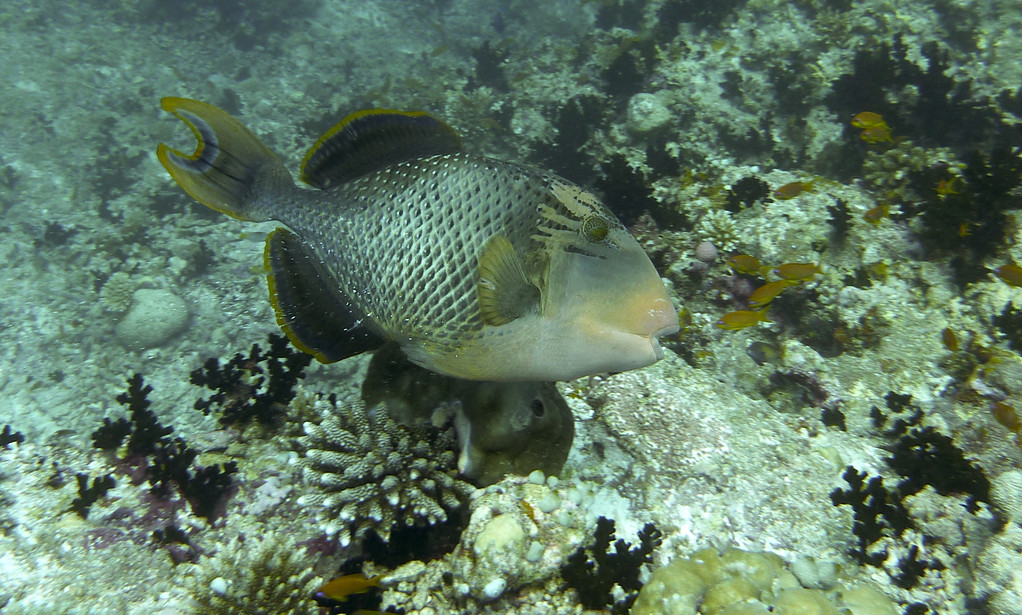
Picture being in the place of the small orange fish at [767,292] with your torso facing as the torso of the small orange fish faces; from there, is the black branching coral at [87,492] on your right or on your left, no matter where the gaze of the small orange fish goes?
on your left

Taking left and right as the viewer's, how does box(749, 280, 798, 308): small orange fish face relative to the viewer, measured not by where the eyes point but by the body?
facing to the left of the viewer

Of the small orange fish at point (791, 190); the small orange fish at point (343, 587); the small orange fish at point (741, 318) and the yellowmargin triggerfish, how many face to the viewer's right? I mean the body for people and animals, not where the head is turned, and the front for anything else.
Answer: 1

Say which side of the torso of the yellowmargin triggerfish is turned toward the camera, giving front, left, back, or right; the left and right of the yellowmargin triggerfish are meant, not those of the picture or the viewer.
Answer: right

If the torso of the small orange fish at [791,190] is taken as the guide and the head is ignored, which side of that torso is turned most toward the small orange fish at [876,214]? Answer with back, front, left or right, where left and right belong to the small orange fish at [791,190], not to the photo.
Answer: back

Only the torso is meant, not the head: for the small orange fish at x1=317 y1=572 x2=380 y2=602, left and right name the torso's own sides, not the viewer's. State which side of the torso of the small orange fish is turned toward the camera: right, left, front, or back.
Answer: left

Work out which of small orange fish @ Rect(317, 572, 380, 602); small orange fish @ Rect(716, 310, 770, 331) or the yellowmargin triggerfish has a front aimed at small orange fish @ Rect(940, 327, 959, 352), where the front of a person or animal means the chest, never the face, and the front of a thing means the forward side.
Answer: the yellowmargin triggerfish

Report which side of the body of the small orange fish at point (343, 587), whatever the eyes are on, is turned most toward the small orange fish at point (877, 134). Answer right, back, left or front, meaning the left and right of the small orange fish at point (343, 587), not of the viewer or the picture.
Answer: back

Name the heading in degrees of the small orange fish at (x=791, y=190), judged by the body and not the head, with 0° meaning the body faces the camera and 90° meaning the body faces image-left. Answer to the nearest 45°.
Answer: approximately 90°

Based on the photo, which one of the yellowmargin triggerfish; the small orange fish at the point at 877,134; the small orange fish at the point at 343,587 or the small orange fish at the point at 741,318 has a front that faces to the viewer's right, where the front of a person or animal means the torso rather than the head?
the yellowmargin triggerfish

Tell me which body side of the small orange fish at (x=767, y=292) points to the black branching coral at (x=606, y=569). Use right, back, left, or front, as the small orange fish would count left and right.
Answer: left

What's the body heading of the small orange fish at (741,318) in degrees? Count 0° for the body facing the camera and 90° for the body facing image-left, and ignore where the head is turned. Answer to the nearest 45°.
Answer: approximately 90°

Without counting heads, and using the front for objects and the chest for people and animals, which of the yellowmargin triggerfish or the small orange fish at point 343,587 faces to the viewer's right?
the yellowmargin triggerfish

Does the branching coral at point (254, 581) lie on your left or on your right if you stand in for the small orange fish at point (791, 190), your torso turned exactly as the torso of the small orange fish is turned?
on your left

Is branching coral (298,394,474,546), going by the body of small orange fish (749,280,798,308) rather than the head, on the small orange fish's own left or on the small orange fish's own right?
on the small orange fish's own left
